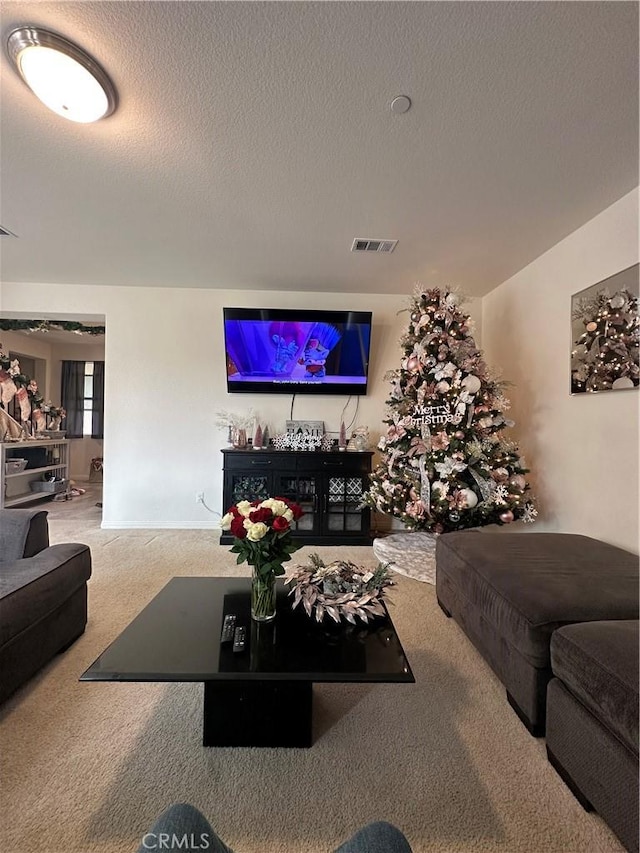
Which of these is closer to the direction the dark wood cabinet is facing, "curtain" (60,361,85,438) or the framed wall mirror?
the framed wall mirror

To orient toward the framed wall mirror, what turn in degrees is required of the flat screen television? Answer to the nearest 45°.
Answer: approximately 45° to its left

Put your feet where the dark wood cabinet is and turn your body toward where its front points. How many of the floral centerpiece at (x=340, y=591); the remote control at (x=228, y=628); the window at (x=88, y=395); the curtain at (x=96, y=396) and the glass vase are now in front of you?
3

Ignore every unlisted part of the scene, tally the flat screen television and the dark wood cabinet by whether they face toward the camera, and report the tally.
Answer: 2

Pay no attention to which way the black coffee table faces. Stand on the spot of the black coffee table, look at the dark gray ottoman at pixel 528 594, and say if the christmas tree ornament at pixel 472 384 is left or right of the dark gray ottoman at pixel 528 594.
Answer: left

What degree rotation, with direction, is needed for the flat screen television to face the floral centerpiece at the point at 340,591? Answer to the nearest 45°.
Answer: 0° — it already faces it

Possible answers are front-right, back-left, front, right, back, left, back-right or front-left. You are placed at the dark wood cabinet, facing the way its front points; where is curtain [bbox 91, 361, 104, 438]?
back-right

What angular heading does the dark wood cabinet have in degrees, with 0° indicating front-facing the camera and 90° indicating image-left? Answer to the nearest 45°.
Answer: approximately 0°

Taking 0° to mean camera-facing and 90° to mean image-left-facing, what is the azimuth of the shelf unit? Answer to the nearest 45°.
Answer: approximately 315°
